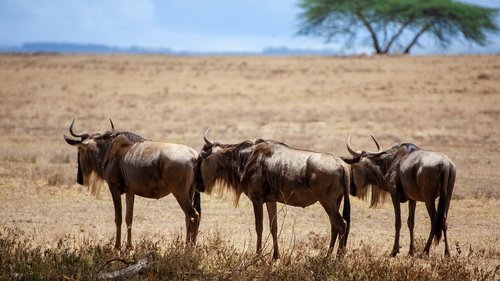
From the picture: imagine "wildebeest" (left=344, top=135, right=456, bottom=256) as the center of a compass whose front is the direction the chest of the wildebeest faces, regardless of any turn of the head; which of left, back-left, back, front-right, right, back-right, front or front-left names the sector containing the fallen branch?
left

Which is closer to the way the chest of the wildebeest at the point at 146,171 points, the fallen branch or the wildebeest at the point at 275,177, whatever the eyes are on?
the fallen branch

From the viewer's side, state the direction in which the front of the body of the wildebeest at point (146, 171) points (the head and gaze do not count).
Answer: to the viewer's left

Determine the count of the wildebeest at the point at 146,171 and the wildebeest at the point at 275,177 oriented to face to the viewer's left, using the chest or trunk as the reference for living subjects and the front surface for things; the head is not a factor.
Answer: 2

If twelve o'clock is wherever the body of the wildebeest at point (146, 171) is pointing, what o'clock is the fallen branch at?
The fallen branch is roughly at 9 o'clock from the wildebeest.

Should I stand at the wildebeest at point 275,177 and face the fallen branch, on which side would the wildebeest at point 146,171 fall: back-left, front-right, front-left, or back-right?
front-right

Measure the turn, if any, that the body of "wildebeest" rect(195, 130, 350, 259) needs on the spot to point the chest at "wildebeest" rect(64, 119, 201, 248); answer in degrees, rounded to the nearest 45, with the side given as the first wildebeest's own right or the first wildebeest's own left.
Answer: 0° — it already faces it

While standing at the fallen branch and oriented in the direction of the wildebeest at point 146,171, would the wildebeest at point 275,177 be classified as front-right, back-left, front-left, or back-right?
front-right

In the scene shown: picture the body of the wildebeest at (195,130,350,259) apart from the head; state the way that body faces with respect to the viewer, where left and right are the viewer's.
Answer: facing to the left of the viewer

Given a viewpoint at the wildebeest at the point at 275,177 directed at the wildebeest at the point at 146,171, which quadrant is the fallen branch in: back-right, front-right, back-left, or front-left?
front-left

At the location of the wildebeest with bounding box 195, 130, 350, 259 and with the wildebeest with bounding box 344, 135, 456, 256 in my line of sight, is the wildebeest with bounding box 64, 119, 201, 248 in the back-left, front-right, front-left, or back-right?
back-left

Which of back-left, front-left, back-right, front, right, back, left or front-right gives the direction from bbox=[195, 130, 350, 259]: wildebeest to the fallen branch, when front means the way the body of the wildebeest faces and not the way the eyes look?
front-left

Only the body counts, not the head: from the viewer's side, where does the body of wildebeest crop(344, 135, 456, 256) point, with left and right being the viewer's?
facing away from the viewer and to the left of the viewer
